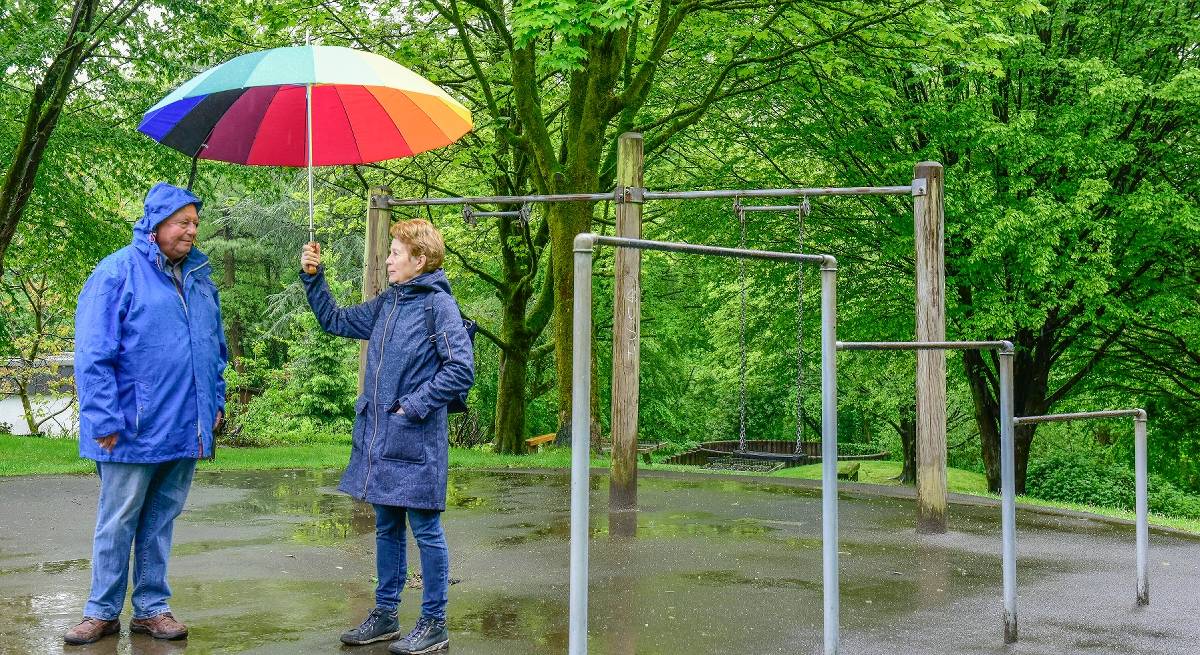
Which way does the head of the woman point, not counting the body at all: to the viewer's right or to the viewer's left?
to the viewer's left

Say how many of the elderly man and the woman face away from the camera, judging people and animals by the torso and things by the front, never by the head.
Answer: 0

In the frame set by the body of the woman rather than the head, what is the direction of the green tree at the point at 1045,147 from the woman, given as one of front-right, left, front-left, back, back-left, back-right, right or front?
back

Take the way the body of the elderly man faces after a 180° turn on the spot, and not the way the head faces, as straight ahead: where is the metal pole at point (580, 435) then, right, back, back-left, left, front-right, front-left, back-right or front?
back

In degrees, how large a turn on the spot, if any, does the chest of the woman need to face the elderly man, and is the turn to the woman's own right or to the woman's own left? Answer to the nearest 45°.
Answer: approximately 45° to the woman's own right

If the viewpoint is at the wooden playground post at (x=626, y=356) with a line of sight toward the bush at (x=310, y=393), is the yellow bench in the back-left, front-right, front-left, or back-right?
front-right

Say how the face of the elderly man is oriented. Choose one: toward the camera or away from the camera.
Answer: toward the camera

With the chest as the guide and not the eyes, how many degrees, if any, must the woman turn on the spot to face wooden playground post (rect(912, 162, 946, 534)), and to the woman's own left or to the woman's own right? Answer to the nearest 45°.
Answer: approximately 180°

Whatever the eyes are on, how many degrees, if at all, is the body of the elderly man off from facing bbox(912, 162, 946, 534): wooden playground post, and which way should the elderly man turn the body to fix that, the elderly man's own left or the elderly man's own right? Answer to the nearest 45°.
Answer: approximately 45° to the elderly man's own left

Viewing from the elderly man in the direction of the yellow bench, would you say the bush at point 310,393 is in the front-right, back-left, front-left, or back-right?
front-left

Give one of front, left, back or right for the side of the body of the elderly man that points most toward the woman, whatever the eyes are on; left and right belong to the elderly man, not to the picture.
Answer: front
